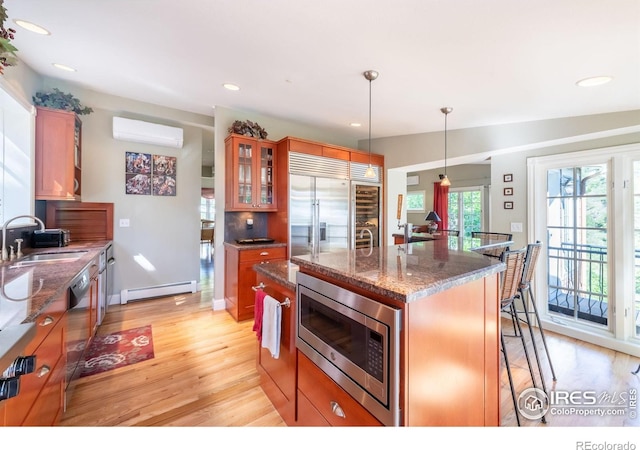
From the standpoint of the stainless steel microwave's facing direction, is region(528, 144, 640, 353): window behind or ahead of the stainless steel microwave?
behind

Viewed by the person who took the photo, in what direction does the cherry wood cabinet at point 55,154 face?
facing to the right of the viewer

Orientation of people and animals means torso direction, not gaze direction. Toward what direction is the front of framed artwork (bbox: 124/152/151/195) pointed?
toward the camera

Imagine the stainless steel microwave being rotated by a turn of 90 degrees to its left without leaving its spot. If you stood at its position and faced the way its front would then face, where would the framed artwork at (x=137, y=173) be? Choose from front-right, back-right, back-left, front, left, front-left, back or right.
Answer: back

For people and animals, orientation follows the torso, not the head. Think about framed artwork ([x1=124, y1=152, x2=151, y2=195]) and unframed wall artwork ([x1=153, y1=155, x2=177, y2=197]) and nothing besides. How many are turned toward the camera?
2

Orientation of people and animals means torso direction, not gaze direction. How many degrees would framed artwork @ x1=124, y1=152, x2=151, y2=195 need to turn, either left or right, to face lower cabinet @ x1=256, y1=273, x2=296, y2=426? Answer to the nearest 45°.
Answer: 0° — it already faces it

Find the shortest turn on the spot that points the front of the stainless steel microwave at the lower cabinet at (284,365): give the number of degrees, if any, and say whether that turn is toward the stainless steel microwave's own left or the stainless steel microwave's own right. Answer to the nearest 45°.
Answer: approximately 90° to the stainless steel microwave's own right

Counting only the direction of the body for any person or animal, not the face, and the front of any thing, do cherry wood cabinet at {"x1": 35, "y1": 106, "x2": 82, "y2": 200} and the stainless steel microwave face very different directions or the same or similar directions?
very different directions

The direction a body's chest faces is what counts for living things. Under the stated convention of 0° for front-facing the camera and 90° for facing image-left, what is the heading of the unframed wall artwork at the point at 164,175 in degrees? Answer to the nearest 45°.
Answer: approximately 0°

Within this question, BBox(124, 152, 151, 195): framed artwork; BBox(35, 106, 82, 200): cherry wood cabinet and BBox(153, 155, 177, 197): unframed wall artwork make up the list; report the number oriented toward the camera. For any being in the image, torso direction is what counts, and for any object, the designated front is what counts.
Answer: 2

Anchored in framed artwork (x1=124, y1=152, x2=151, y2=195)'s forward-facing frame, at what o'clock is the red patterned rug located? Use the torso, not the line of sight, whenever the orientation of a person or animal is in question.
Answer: The red patterned rug is roughly at 12 o'clock from the framed artwork.

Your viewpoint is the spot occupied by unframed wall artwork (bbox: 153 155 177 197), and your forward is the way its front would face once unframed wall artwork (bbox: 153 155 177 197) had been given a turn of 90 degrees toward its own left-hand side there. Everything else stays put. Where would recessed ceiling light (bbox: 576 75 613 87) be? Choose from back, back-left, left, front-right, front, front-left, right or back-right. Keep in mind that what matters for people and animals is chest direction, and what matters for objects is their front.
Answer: front-right

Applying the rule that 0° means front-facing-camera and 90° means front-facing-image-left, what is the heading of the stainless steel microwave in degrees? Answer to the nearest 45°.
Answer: approximately 45°
